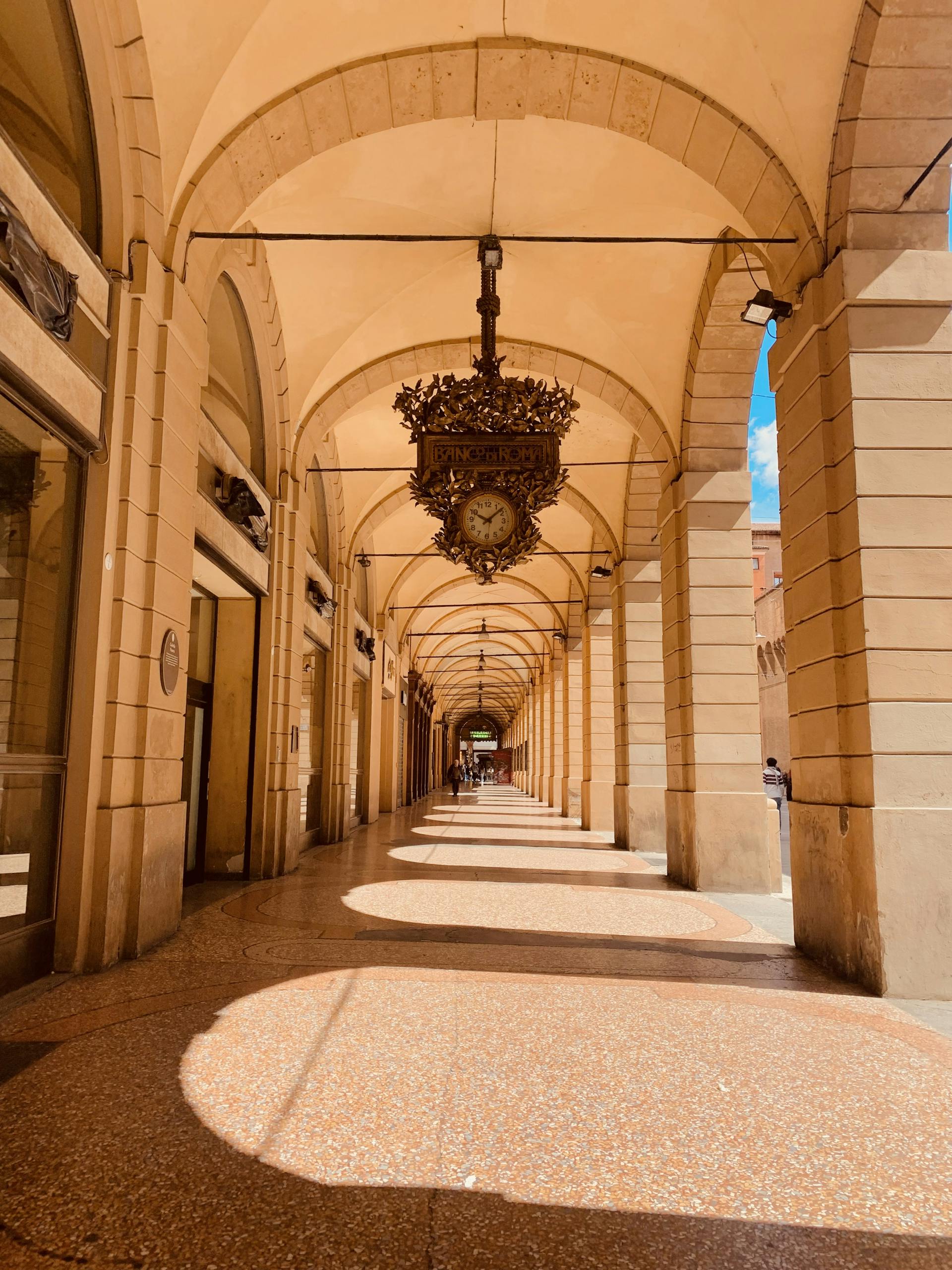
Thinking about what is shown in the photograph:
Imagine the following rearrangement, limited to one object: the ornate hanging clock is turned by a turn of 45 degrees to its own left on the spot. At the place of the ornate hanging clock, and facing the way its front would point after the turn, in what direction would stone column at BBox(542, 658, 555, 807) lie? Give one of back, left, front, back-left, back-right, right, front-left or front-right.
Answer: back-left

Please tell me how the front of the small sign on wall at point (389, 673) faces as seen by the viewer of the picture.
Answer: facing the viewer and to the right of the viewer

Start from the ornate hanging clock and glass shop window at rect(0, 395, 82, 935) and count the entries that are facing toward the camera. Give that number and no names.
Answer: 1

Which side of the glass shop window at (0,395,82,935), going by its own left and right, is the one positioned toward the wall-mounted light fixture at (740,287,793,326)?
front

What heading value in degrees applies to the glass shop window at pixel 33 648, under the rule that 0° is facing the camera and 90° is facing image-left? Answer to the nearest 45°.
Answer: approximately 270°

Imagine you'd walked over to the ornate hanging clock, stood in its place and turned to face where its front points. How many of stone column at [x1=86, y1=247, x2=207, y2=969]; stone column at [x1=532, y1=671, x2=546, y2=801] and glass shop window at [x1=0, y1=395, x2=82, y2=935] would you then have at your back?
1

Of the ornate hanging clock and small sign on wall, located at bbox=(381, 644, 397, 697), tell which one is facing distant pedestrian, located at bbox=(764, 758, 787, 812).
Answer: the small sign on wall

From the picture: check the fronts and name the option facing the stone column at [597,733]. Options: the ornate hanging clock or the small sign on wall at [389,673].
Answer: the small sign on wall

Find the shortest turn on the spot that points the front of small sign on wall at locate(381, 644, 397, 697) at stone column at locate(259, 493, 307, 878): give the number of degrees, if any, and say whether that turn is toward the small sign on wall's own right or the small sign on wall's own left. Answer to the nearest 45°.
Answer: approximately 45° to the small sign on wall's own right

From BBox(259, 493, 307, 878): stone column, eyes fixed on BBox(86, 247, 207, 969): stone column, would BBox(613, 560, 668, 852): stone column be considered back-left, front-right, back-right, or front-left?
back-left

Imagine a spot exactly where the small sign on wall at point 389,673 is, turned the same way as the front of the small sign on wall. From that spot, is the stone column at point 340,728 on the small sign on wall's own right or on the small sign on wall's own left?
on the small sign on wall's own right

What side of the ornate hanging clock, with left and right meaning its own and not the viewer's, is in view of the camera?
front

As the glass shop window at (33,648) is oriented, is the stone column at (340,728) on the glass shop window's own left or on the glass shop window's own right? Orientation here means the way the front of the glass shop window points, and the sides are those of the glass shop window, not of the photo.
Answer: on the glass shop window's own left
